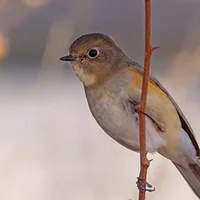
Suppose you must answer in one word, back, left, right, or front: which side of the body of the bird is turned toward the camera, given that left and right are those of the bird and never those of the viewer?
left
